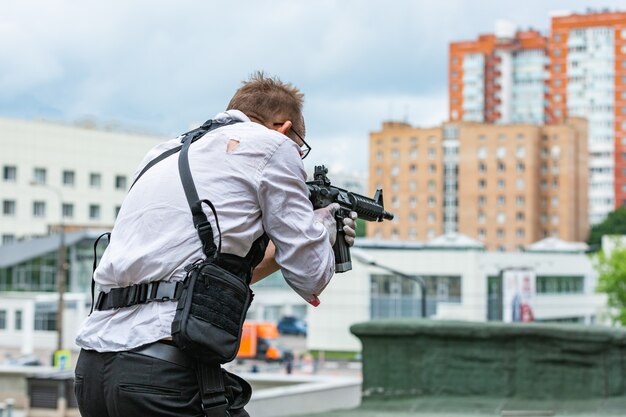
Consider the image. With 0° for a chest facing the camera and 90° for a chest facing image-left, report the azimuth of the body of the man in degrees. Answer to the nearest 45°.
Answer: approximately 225°

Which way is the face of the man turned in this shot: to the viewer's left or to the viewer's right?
to the viewer's right
